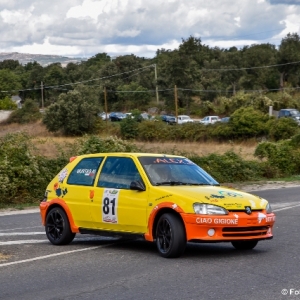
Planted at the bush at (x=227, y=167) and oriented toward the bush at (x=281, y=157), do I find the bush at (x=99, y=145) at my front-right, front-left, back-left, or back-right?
back-left

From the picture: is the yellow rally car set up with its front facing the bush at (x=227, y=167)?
no

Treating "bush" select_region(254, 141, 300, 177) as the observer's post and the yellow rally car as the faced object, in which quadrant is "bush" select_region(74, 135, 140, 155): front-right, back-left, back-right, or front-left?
front-right

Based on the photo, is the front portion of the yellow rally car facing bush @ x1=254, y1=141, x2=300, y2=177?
no

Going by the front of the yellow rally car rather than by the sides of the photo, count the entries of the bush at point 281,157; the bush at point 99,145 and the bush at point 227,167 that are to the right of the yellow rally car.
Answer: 0

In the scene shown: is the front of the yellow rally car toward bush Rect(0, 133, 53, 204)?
no

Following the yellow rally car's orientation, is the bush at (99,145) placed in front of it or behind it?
behind

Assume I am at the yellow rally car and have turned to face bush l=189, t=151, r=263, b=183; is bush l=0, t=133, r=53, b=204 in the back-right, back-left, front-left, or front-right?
front-left

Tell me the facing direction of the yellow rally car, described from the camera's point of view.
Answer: facing the viewer and to the right of the viewer

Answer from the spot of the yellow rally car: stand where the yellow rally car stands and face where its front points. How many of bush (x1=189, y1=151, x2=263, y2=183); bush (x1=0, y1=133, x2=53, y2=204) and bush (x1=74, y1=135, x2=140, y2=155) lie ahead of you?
0
